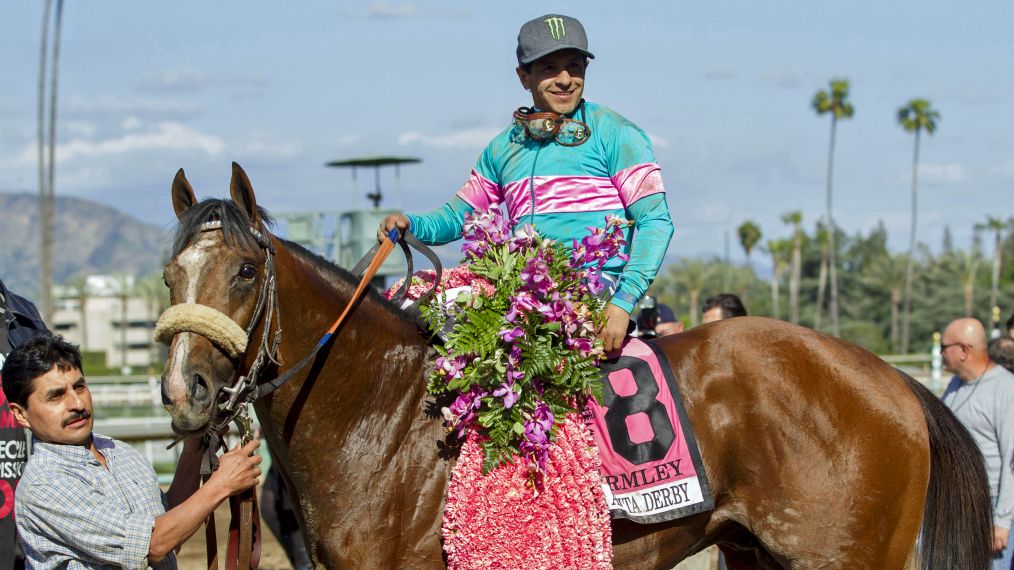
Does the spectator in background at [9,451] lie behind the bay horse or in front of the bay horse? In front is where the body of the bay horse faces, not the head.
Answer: in front

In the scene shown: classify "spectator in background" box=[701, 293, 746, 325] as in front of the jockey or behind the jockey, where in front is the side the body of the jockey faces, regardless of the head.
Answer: behind

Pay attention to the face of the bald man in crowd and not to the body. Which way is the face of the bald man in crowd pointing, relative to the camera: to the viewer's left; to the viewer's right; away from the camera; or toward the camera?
to the viewer's left

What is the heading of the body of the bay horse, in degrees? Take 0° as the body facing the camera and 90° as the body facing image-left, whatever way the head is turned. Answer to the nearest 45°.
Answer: approximately 90°

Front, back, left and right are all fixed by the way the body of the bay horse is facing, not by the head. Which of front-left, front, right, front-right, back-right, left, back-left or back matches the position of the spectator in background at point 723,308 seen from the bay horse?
right

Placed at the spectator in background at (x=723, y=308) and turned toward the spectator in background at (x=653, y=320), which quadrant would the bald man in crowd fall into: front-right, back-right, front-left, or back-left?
back-left

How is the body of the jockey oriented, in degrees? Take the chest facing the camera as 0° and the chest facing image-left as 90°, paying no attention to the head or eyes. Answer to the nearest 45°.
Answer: approximately 45°

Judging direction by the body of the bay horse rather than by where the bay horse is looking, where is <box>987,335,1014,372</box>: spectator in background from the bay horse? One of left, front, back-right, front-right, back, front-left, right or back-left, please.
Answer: back-right

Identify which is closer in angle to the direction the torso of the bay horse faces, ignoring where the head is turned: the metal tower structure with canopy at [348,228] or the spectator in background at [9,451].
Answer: the spectator in background

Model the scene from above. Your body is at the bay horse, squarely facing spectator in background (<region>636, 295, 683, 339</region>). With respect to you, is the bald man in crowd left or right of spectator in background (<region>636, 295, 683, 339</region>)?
right

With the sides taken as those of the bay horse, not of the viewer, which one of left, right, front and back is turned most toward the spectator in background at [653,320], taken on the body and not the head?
right
